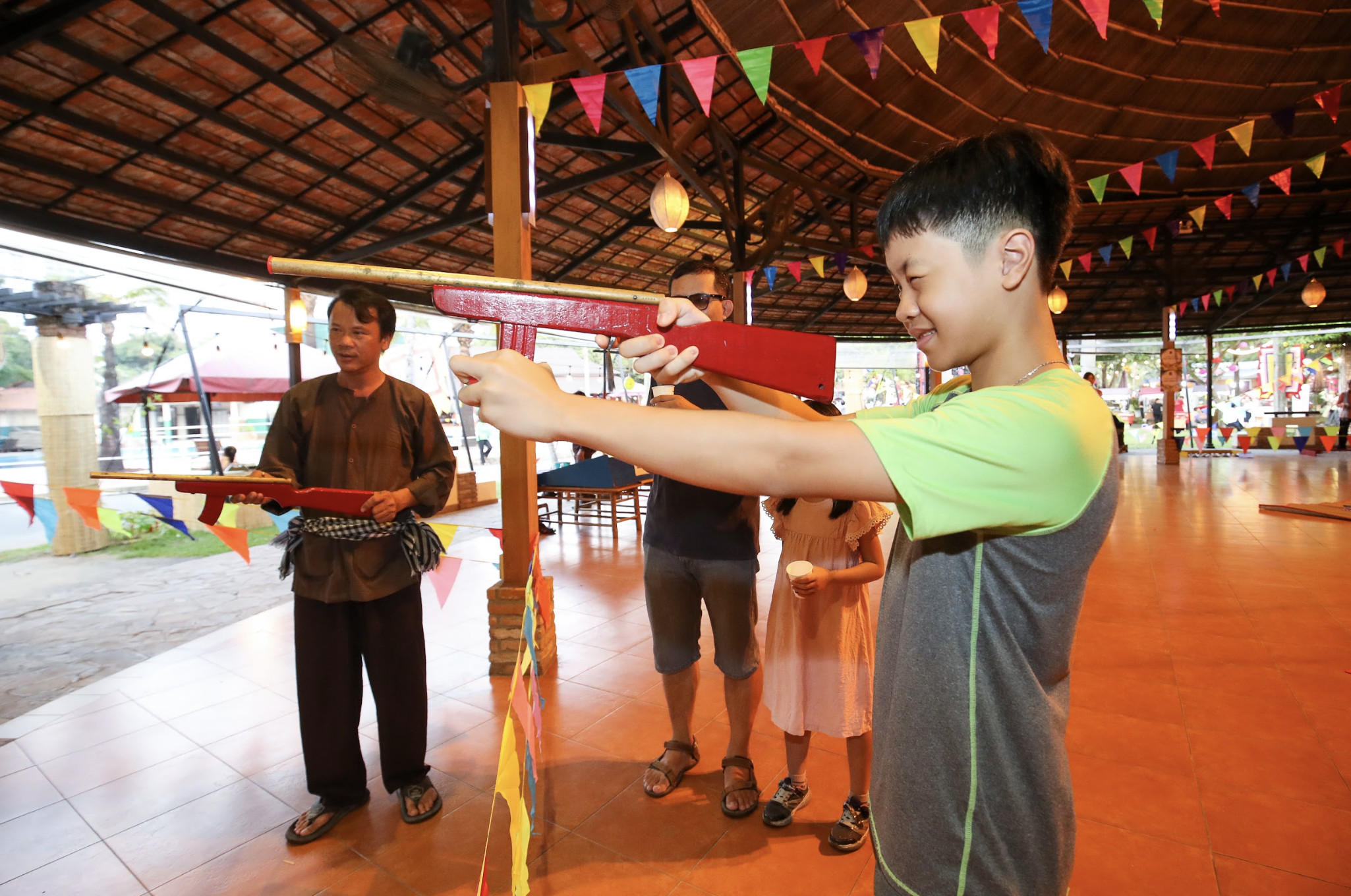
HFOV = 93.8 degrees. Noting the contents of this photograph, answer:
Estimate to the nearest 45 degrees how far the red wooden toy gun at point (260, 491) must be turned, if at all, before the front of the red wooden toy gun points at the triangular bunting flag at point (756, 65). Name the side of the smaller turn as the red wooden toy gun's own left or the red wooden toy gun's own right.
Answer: approximately 180°

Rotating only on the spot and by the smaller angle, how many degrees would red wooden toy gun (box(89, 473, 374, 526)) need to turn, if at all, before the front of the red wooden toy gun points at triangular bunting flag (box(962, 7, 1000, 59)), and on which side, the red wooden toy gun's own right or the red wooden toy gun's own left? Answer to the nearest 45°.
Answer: approximately 180°

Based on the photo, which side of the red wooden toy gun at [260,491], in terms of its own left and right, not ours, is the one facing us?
left

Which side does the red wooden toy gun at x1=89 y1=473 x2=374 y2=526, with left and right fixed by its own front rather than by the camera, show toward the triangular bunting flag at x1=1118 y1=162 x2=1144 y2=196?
back

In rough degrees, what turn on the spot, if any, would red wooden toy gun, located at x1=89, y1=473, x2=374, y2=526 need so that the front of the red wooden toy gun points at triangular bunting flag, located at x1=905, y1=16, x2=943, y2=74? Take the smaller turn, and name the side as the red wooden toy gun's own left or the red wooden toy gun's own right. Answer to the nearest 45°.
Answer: approximately 180°

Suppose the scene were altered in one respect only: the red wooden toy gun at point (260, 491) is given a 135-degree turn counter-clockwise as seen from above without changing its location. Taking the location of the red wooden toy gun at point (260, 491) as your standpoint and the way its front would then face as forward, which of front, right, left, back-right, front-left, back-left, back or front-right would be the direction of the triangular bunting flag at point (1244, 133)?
front-left

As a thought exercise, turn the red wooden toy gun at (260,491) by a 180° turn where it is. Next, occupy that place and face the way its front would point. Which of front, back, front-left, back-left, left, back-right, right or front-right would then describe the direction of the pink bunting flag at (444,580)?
front-left

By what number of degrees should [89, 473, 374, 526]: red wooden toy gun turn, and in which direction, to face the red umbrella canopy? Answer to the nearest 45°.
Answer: approximately 90° to its right

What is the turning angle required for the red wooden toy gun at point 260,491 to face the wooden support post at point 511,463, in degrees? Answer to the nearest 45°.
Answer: approximately 135° to its right

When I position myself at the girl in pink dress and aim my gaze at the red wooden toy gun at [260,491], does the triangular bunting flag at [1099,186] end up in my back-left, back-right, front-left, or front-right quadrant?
back-right

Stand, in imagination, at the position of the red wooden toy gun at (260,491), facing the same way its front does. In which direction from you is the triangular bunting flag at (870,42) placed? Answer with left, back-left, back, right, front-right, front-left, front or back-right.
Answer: back

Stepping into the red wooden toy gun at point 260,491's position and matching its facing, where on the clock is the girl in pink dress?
The girl in pink dress is roughly at 7 o'clock from the red wooden toy gun.

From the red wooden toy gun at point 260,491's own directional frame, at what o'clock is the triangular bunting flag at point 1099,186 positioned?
The triangular bunting flag is roughly at 6 o'clock from the red wooden toy gun.
